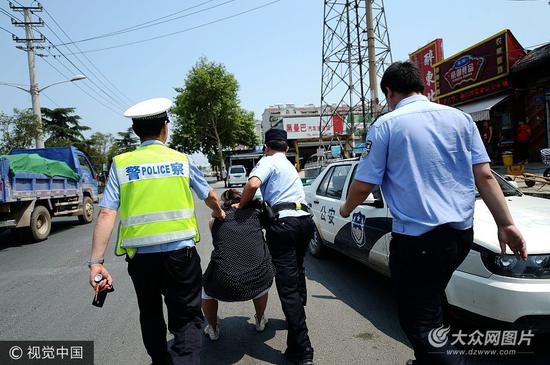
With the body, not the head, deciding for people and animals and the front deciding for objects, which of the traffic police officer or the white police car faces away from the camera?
the traffic police officer

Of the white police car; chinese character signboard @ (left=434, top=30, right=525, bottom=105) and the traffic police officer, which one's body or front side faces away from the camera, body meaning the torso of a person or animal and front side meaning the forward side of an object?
the traffic police officer

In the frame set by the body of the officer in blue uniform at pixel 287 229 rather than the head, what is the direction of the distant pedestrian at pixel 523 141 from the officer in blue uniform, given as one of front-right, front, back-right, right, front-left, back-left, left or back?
right

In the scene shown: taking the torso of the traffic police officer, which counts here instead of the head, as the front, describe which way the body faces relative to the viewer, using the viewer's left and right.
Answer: facing away from the viewer

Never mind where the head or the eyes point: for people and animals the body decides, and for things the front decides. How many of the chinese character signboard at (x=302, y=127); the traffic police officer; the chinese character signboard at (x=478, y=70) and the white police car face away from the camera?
1

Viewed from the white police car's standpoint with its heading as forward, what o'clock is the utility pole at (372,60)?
The utility pole is roughly at 7 o'clock from the white police car.

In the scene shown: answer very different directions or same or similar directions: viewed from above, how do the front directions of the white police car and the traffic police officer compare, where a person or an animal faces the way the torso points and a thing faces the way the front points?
very different directions

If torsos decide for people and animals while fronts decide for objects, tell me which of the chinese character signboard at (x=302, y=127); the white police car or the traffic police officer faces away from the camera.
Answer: the traffic police officer

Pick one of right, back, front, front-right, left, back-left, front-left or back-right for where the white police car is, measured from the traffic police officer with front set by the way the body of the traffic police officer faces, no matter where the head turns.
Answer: right

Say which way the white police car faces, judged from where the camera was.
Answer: facing the viewer and to the right of the viewer

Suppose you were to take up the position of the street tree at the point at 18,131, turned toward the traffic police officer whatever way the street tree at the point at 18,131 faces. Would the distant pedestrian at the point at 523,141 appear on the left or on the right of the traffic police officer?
left

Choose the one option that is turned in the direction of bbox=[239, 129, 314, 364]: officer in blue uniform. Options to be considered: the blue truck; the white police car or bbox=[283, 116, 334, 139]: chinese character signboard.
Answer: the chinese character signboard

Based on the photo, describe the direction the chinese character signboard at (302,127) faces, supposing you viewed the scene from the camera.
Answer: facing the viewer

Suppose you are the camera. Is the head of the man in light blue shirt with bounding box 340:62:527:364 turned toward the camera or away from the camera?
away from the camera

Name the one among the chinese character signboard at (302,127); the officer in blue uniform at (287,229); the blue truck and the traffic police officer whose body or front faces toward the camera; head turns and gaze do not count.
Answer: the chinese character signboard

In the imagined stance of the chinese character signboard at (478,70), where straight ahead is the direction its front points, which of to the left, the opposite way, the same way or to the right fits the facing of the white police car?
to the left

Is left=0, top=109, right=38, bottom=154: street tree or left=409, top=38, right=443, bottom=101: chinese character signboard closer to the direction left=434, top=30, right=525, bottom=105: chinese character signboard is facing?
the street tree

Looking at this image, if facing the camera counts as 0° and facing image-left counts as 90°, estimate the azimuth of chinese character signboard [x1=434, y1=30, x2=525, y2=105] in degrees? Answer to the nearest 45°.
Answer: approximately 45°

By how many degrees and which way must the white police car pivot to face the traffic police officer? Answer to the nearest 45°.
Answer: approximately 90° to its right
